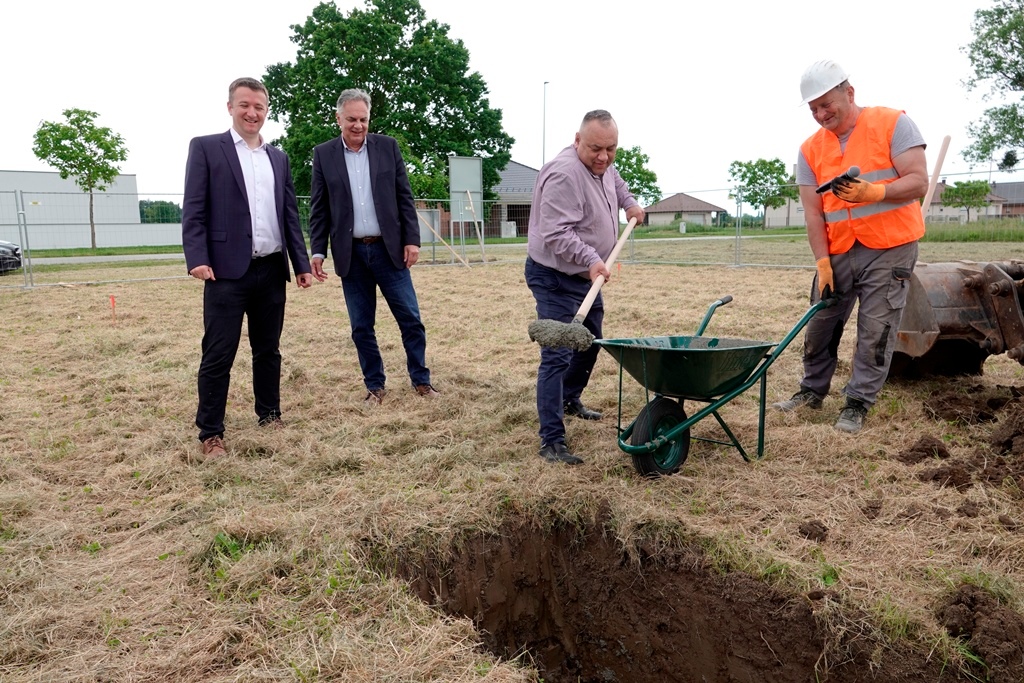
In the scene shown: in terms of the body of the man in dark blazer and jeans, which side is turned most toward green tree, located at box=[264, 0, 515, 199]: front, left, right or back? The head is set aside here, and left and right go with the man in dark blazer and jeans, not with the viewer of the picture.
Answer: back

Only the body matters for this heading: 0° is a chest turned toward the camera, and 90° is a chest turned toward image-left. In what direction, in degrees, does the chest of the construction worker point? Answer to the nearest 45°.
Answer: approximately 45°

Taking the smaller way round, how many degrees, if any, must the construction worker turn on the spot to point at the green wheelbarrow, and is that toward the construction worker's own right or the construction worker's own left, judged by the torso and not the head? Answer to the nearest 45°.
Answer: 0° — they already face it

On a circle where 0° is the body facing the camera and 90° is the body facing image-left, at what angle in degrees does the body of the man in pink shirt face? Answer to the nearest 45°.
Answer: approximately 315°

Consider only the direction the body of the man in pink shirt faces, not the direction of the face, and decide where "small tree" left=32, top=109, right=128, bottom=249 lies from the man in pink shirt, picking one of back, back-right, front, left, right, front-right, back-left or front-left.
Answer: back

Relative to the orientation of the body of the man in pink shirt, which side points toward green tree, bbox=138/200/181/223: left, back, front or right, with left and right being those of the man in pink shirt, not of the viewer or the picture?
back

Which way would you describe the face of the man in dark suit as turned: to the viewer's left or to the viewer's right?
to the viewer's right

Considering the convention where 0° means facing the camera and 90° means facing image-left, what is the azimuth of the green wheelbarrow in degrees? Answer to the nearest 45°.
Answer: approximately 45°
